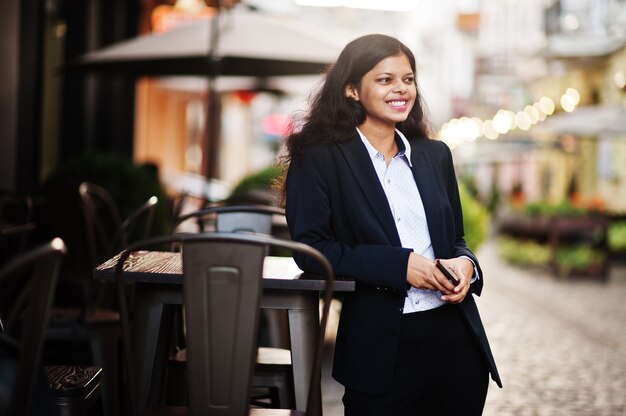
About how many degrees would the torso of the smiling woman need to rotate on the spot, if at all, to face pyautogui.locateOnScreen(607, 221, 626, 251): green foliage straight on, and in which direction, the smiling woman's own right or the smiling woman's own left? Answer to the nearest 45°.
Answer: approximately 135° to the smiling woman's own left

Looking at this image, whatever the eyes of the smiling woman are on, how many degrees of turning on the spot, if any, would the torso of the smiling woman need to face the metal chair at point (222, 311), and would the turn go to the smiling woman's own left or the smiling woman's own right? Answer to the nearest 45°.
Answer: approximately 90° to the smiling woman's own right

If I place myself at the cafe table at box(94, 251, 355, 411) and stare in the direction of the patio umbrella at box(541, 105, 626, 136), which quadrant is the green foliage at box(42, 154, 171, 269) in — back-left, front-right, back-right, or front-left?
front-left

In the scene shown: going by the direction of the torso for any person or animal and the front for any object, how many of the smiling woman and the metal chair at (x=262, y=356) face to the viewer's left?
0

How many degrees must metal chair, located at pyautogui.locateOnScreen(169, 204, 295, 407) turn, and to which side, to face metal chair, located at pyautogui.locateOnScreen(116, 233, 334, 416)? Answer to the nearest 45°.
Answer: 0° — it already faces it

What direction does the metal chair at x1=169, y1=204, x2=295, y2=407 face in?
toward the camera

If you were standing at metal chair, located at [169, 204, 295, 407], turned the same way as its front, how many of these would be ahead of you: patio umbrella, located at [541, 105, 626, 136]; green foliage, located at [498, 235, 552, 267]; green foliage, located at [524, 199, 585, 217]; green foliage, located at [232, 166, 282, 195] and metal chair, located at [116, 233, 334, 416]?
1

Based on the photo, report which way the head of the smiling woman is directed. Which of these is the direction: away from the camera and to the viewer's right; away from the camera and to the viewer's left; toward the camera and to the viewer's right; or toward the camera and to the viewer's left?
toward the camera and to the viewer's right

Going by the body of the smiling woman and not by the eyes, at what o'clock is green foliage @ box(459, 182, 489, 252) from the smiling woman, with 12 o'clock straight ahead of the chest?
The green foliage is roughly at 8 o'clock from the smiling woman.
